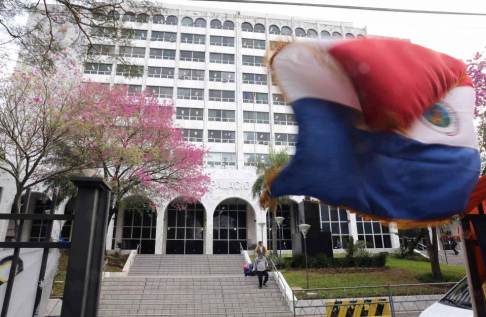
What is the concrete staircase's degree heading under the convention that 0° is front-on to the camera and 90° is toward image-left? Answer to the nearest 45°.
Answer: approximately 0°

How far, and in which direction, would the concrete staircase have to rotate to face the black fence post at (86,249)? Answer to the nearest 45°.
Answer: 0° — it already faces it

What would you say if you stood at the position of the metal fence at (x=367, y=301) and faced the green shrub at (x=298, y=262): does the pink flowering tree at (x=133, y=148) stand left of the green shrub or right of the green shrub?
left

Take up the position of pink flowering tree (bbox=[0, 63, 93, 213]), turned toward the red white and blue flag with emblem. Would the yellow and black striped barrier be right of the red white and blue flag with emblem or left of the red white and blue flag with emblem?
left

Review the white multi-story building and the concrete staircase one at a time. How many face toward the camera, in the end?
2

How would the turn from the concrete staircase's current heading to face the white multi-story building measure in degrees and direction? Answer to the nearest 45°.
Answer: approximately 180°

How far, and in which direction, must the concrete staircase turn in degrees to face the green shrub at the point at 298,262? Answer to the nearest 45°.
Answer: approximately 135° to its left
